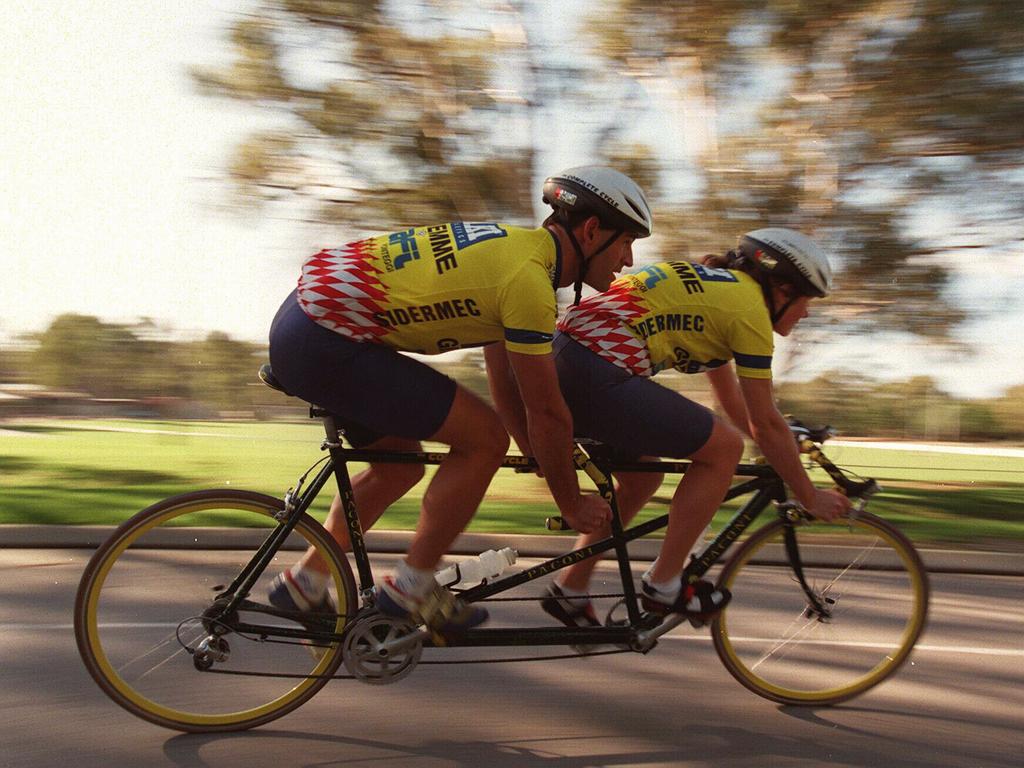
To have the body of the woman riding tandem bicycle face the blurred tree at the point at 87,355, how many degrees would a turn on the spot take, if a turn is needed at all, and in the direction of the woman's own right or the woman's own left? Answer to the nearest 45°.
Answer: approximately 135° to the woman's own left

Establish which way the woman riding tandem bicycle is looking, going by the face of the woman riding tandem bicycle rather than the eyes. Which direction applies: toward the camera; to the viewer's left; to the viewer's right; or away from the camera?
to the viewer's right

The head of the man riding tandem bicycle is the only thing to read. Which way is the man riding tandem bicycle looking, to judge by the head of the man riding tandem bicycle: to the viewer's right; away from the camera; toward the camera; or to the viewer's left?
to the viewer's right

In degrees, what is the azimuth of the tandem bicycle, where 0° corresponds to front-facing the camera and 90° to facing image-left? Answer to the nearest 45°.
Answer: approximately 270°

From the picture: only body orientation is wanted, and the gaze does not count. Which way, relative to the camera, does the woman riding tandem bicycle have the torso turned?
to the viewer's right

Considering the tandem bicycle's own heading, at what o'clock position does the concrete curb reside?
The concrete curb is roughly at 9 o'clock from the tandem bicycle.

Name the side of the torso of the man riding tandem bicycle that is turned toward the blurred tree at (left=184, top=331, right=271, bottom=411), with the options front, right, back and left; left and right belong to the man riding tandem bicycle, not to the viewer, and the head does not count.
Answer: left

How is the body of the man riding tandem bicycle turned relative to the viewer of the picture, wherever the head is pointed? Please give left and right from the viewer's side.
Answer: facing to the right of the viewer

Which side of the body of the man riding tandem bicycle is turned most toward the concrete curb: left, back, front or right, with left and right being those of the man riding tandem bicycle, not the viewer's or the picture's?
left

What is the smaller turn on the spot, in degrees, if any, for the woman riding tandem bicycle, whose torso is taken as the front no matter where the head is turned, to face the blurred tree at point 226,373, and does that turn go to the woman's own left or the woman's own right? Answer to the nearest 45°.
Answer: approximately 135° to the woman's own left
